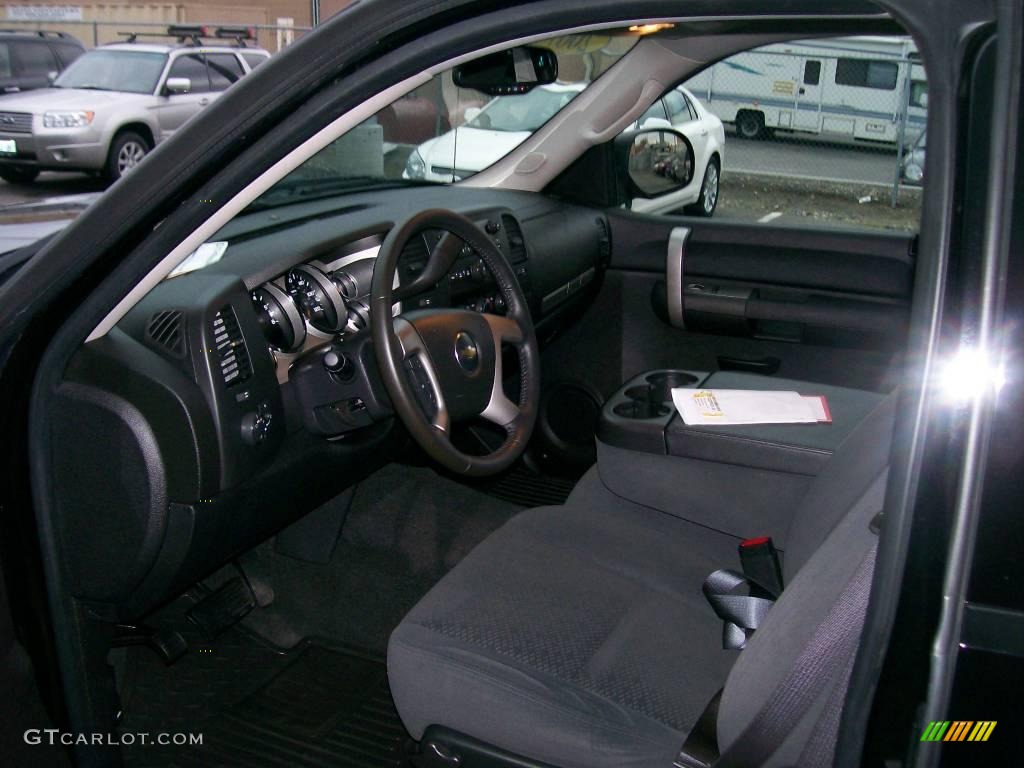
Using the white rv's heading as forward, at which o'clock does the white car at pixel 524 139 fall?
The white car is roughly at 4 o'clock from the white rv.

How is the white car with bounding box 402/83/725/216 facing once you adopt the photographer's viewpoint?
facing the viewer and to the left of the viewer

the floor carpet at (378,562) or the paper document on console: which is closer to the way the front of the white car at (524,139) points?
the floor carpet

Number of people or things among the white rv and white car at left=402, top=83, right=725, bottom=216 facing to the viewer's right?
1

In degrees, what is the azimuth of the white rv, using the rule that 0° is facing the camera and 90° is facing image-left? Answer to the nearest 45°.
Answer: approximately 270°

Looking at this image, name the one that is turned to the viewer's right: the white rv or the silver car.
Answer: the white rv

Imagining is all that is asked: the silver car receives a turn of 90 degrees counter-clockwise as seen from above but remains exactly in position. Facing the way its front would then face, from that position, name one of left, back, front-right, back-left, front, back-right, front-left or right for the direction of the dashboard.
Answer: front-right

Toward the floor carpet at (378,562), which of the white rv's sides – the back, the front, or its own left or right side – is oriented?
right

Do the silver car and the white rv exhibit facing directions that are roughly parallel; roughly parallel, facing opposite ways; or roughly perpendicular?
roughly perpendicular

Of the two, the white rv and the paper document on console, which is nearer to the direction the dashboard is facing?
the paper document on console

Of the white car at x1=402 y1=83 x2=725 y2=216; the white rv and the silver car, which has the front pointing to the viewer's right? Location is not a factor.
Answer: the white rv

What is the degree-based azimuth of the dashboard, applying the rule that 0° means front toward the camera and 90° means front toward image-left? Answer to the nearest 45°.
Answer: approximately 315°

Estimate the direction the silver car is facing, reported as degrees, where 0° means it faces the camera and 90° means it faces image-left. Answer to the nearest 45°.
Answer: approximately 45°

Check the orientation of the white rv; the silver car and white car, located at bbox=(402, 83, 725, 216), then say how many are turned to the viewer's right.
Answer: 1
